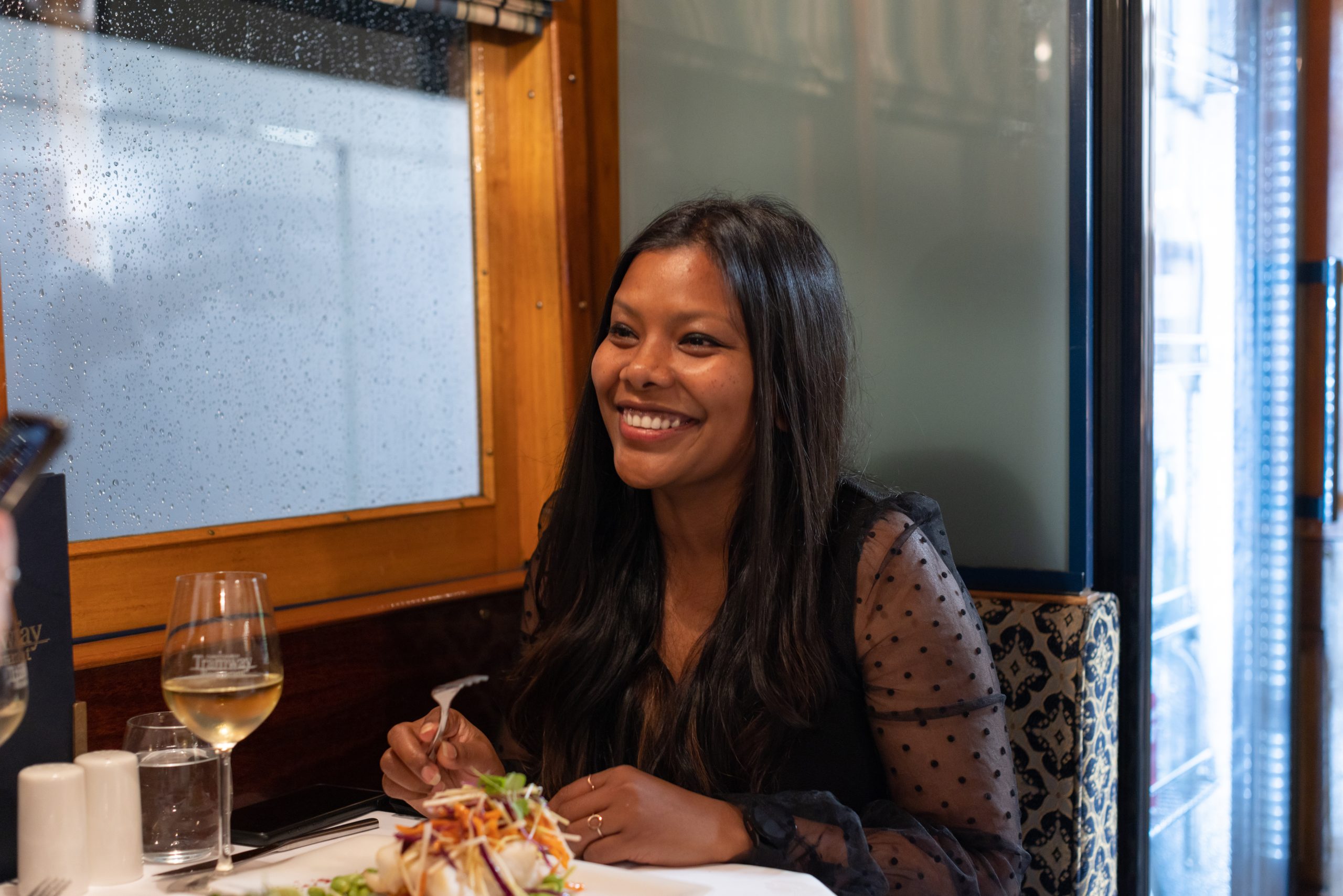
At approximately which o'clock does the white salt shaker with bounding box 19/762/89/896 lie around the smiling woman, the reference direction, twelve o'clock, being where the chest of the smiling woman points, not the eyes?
The white salt shaker is roughly at 12 o'clock from the smiling woman.

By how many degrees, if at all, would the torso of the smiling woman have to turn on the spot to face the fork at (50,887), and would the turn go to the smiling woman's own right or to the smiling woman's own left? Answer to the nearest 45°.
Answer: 0° — they already face it

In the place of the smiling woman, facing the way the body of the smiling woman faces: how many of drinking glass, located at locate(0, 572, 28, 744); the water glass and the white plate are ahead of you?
3

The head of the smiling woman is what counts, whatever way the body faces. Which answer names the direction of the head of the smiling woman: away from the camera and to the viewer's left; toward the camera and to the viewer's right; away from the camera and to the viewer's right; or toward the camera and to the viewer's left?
toward the camera and to the viewer's left

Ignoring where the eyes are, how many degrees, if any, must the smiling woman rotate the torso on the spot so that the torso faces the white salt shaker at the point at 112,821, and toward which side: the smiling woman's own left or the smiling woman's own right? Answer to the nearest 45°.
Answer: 0° — they already face it

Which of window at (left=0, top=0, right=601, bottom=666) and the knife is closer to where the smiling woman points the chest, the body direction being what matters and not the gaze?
the knife

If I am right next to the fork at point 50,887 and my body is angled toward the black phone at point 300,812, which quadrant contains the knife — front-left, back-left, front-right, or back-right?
front-right

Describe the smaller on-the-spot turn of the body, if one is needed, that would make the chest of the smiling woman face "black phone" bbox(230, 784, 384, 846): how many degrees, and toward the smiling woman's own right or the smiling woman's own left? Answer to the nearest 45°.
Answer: approximately 45° to the smiling woman's own right

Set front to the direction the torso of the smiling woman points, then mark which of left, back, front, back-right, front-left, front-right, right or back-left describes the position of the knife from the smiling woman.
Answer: front

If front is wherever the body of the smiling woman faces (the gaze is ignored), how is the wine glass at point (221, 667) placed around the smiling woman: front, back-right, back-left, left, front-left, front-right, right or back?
front

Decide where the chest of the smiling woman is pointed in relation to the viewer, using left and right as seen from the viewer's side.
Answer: facing the viewer and to the left of the viewer

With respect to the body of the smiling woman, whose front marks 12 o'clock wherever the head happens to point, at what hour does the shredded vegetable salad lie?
The shredded vegetable salad is roughly at 11 o'clock from the smiling woman.

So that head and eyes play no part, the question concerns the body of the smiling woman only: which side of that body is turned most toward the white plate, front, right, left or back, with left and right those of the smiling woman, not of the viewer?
front

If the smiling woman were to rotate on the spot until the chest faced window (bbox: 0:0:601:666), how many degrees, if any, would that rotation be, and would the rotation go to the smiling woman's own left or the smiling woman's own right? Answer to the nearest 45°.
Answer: approximately 90° to the smiling woman's own right
